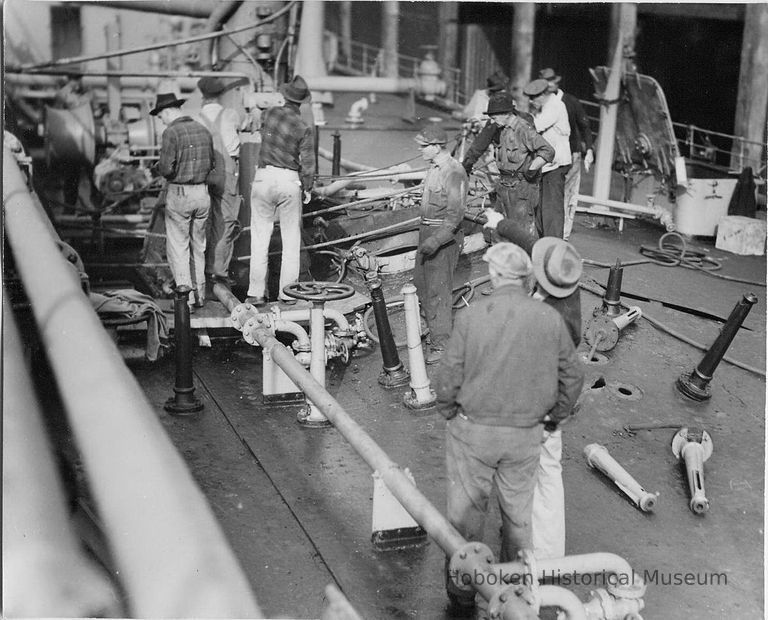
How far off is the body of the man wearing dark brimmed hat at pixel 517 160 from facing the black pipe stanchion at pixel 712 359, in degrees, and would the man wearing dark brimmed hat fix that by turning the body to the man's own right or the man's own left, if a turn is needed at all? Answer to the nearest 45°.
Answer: approximately 90° to the man's own left

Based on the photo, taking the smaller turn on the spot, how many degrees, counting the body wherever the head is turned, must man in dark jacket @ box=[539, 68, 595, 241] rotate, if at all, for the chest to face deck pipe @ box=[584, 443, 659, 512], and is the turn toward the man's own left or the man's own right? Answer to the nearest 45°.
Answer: approximately 90° to the man's own left

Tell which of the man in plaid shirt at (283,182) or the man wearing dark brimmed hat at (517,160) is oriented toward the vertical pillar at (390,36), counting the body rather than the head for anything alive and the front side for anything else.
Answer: the man in plaid shirt

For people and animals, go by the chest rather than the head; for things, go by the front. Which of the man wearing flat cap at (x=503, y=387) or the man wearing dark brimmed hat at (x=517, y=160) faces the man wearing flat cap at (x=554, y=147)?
the man wearing flat cap at (x=503, y=387)

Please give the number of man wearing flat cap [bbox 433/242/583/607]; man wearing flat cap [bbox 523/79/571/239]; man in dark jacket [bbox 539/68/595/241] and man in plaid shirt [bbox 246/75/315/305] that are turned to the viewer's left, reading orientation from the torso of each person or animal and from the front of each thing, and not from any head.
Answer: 2

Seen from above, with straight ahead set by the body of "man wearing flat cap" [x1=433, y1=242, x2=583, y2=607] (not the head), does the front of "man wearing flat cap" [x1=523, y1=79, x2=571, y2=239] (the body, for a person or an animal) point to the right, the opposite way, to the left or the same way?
to the left

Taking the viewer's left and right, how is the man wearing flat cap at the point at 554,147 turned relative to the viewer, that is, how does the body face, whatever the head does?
facing to the left of the viewer

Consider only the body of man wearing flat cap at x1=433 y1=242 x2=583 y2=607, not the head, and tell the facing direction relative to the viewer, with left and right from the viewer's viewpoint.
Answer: facing away from the viewer

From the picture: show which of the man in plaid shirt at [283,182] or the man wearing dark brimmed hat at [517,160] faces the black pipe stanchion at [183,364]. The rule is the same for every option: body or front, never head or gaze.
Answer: the man wearing dark brimmed hat

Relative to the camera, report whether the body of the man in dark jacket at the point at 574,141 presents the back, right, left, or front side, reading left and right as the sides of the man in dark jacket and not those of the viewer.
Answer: left

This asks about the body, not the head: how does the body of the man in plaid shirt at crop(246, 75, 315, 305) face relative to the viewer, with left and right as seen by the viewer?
facing away from the viewer

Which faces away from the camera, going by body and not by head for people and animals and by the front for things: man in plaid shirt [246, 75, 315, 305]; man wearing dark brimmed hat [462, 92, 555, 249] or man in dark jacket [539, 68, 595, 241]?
the man in plaid shirt
